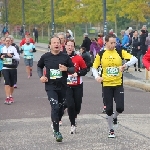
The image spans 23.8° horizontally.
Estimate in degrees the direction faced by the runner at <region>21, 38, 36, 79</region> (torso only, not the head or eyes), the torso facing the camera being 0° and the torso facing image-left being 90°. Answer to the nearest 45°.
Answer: approximately 0°

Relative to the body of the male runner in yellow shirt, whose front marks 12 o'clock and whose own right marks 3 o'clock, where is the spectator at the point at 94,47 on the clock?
The spectator is roughly at 6 o'clock from the male runner in yellow shirt.

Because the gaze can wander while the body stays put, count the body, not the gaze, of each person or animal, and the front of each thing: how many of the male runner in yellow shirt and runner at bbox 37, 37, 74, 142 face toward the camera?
2

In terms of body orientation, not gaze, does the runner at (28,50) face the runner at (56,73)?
yes

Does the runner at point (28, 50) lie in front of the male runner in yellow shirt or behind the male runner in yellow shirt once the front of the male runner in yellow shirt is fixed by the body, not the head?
behind

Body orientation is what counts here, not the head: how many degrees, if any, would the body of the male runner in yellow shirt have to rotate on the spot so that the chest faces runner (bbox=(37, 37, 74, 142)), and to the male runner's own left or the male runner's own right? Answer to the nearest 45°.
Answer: approximately 90° to the male runner's own right

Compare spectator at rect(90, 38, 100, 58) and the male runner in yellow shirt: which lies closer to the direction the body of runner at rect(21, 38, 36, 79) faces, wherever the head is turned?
the male runner in yellow shirt

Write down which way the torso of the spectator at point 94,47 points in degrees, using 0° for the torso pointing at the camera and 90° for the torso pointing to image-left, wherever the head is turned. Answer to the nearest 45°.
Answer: approximately 45°

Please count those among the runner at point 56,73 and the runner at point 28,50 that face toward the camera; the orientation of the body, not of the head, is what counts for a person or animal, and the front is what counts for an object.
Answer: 2

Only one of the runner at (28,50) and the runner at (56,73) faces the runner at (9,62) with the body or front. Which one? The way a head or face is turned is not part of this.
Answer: the runner at (28,50)
